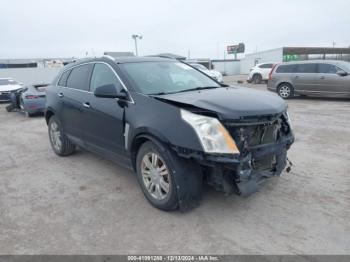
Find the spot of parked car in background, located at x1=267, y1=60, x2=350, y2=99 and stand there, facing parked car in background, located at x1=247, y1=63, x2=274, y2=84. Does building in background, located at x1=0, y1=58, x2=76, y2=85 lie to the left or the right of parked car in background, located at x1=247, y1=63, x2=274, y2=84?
left

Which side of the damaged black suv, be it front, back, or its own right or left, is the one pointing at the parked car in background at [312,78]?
left

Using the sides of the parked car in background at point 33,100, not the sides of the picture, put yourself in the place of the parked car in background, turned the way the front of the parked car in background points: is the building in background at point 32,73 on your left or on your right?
on your right

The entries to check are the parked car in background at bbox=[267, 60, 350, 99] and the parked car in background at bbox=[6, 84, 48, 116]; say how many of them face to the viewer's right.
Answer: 1

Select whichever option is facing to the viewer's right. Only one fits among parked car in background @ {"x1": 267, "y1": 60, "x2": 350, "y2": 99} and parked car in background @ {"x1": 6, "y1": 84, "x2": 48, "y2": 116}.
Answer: parked car in background @ {"x1": 267, "y1": 60, "x2": 350, "y2": 99}

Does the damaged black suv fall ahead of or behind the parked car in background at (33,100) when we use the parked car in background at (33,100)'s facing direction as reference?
behind

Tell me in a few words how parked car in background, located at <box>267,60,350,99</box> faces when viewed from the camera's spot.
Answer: facing to the right of the viewer

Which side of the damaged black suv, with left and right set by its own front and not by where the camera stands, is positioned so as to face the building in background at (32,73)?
back

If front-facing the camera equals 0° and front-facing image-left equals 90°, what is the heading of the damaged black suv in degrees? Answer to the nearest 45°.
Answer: approximately 315°
